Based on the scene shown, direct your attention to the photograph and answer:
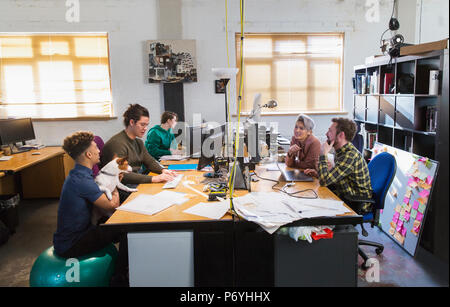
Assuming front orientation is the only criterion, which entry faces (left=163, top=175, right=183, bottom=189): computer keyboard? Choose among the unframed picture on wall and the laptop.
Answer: the unframed picture on wall

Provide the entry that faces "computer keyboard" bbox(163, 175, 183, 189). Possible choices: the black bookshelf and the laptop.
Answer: the black bookshelf

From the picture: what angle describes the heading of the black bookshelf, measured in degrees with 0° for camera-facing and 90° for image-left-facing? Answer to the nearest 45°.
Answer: approximately 45°

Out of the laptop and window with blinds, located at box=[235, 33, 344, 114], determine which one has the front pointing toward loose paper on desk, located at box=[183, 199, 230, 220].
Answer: the window with blinds

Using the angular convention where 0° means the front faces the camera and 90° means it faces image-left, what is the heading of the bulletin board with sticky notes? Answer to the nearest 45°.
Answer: approximately 45°

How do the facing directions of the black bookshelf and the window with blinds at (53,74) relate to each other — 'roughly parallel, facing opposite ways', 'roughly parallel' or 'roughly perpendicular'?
roughly perpendicular

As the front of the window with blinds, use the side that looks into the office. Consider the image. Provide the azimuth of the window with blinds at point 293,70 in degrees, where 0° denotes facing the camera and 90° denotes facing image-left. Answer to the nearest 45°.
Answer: approximately 0°

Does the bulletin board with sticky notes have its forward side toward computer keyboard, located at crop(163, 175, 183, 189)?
yes

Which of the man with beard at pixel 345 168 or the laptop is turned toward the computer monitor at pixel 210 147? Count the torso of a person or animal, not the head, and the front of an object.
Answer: the man with beard

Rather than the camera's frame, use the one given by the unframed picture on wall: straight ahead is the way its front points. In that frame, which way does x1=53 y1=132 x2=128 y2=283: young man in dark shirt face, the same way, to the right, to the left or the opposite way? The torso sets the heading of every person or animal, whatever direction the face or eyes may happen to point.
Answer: to the left

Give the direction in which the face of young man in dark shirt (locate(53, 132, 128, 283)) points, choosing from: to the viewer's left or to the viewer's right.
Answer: to the viewer's right

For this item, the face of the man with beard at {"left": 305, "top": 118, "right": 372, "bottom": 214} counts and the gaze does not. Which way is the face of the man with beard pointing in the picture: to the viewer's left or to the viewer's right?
to the viewer's left

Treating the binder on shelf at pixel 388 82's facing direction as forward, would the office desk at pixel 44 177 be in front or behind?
in front
